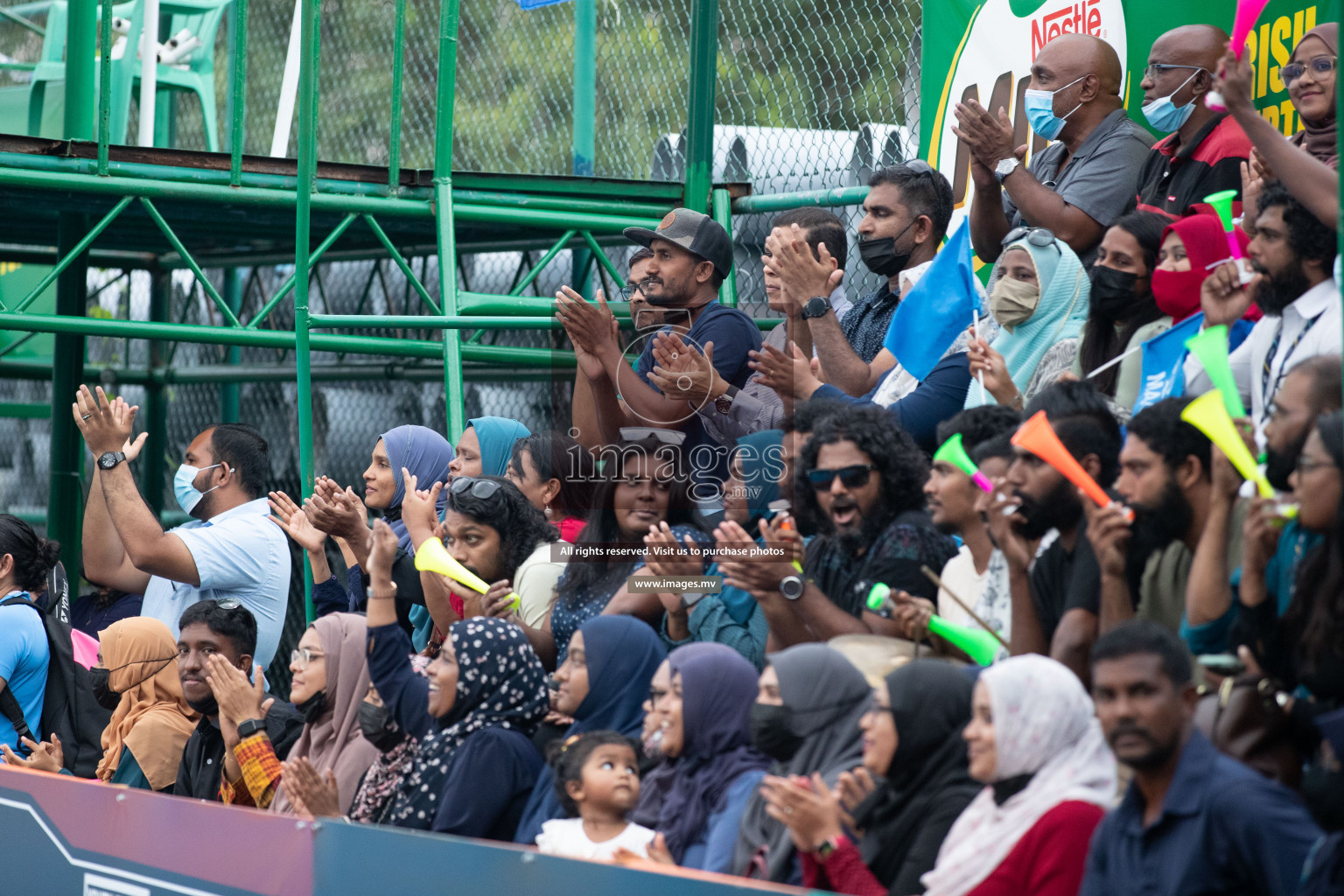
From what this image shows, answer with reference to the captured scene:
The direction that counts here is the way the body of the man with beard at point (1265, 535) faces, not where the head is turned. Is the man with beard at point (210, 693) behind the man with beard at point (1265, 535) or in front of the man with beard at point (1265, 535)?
in front

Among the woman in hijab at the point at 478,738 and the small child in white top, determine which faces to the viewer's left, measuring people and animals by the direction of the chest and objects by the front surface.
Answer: the woman in hijab

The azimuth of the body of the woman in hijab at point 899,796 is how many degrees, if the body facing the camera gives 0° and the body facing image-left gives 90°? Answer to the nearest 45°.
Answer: approximately 90°

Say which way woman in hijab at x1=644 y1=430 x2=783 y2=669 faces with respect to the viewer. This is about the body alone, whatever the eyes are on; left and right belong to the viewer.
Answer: facing to the left of the viewer

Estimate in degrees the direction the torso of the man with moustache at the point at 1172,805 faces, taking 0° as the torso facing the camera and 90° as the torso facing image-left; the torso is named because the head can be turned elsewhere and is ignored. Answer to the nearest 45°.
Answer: approximately 45°

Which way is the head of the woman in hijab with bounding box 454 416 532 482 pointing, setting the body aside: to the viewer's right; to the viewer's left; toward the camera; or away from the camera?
to the viewer's left

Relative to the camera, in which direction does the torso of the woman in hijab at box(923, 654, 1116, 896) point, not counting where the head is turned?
to the viewer's left

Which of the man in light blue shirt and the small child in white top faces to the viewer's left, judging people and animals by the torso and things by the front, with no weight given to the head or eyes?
the man in light blue shirt

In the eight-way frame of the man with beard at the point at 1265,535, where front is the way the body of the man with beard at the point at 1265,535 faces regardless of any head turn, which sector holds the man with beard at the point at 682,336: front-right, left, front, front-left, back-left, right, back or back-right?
front-right

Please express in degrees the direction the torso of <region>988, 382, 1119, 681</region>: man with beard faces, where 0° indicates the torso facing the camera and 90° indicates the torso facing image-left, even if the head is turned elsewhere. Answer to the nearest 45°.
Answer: approximately 90°

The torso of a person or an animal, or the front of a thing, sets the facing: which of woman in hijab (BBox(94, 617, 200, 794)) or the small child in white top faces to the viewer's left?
the woman in hijab

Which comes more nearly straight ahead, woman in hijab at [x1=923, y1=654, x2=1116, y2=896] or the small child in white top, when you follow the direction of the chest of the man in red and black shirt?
the small child in white top

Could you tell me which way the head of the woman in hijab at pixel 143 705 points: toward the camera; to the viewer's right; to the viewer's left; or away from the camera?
to the viewer's left
